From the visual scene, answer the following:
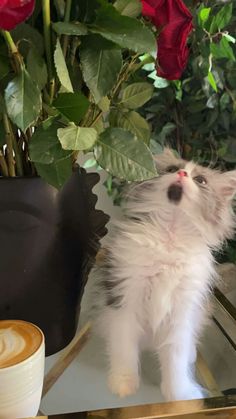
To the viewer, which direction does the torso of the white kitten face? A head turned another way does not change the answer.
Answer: toward the camera
